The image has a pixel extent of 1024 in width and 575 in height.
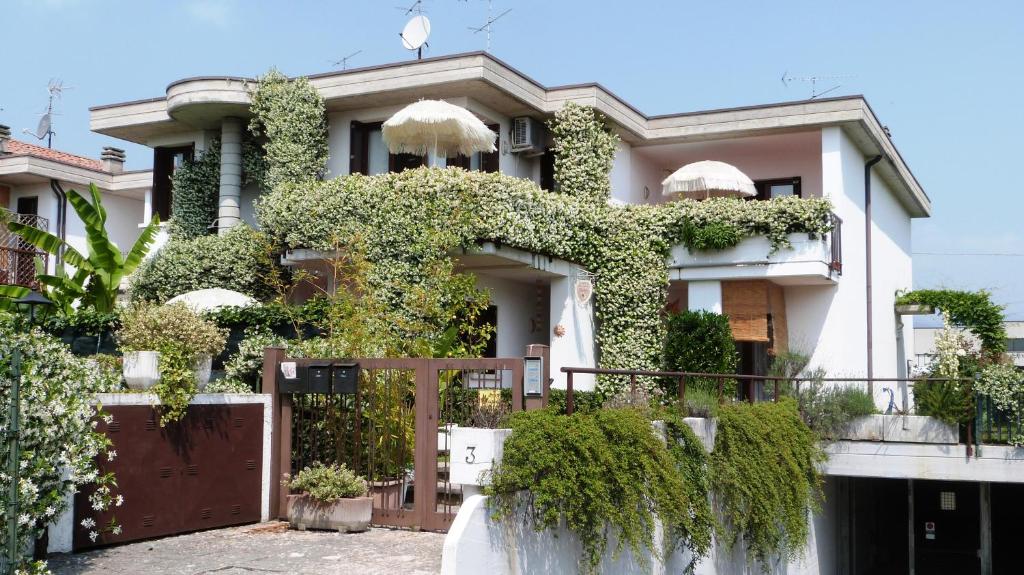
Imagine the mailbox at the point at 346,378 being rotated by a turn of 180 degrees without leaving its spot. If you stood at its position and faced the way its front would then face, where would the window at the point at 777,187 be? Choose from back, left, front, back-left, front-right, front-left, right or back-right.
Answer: front-right

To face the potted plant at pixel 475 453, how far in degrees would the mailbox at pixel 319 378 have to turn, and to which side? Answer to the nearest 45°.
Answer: approximately 45° to its left

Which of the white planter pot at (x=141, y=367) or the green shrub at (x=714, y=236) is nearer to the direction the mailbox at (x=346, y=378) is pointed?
the white planter pot

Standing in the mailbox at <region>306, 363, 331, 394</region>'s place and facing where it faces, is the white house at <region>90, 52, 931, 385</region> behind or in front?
behind

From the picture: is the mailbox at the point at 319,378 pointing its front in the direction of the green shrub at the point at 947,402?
no

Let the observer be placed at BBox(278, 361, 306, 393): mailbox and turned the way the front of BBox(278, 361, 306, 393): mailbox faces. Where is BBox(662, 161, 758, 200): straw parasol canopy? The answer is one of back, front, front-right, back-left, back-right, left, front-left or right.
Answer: back-left

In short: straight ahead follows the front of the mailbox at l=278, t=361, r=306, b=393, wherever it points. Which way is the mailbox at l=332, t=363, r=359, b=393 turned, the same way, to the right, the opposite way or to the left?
the same way

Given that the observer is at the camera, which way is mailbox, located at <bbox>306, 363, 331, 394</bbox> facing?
facing the viewer

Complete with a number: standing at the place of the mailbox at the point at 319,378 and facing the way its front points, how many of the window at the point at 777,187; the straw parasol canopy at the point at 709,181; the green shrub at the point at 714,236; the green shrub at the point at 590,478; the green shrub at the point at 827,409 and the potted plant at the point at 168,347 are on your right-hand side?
1

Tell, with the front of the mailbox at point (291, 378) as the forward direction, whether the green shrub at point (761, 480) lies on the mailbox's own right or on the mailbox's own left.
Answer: on the mailbox's own left

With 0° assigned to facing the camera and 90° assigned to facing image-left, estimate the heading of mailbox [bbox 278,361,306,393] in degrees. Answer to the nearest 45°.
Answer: approximately 0°

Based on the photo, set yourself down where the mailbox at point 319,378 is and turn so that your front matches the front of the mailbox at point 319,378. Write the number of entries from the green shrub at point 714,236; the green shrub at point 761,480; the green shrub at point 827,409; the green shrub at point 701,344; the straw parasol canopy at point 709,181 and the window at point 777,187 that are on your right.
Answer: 0

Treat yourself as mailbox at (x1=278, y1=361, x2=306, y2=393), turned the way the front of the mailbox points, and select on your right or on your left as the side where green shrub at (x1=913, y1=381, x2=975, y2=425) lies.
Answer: on your left

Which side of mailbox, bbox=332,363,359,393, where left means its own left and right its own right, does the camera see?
front

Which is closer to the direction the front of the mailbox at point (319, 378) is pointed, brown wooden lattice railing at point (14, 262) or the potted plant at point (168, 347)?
the potted plant

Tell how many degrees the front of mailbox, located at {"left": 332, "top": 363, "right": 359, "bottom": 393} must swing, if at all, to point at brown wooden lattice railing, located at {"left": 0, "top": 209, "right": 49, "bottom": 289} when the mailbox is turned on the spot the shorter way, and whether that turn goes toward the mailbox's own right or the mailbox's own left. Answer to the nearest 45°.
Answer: approximately 135° to the mailbox's own right

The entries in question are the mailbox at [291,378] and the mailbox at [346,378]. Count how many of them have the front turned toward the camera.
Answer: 2

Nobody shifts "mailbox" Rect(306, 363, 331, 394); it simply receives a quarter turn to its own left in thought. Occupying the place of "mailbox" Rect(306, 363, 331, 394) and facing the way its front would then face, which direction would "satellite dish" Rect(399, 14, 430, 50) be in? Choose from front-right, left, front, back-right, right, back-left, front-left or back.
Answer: left

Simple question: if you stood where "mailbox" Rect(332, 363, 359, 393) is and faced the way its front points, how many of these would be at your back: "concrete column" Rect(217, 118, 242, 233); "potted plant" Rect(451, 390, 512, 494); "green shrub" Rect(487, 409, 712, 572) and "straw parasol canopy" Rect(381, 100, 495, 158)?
2
